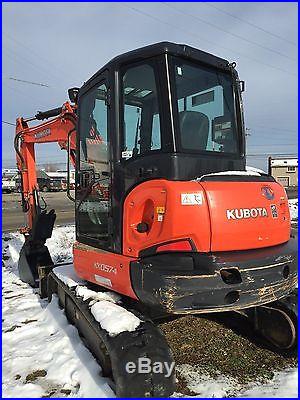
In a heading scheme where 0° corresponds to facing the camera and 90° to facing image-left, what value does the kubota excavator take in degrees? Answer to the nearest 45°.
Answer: approximately 135°
